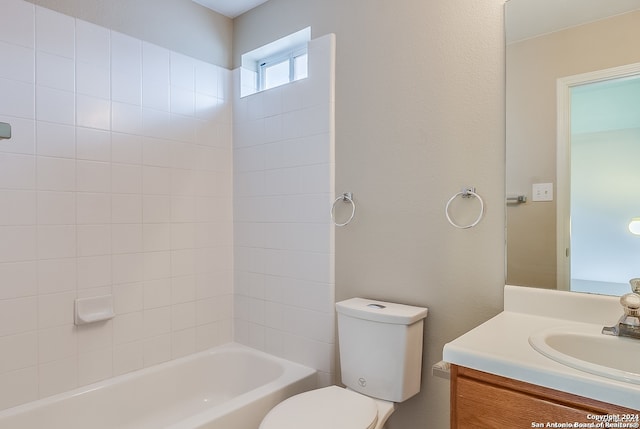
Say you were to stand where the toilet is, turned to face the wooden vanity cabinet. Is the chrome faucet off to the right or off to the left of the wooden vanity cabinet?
left

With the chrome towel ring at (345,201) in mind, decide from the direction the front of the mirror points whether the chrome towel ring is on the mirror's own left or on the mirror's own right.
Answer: on the mirror's own right

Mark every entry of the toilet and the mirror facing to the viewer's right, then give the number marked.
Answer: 0

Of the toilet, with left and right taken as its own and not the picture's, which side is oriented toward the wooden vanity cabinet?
left

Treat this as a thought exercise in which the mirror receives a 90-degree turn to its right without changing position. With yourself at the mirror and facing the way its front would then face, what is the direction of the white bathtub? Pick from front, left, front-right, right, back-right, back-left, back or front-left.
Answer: front

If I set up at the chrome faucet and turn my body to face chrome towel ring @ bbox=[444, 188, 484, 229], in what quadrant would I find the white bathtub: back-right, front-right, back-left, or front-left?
front-left

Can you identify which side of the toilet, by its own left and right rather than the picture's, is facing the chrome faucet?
left

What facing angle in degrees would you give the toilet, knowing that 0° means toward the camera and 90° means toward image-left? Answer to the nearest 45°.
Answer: approximately 45°
